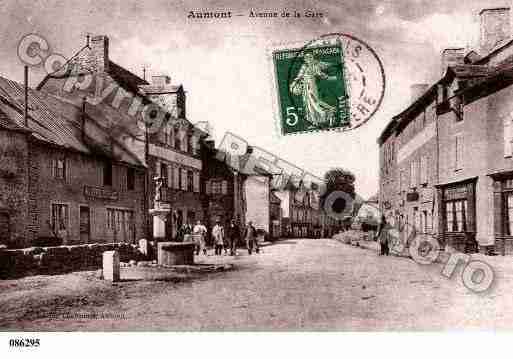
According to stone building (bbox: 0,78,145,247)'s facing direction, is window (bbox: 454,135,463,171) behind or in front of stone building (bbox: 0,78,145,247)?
in front

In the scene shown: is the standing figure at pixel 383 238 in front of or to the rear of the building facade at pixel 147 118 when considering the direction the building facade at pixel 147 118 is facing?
in front

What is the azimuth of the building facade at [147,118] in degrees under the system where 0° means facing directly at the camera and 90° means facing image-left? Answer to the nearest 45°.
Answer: approximately 315°
